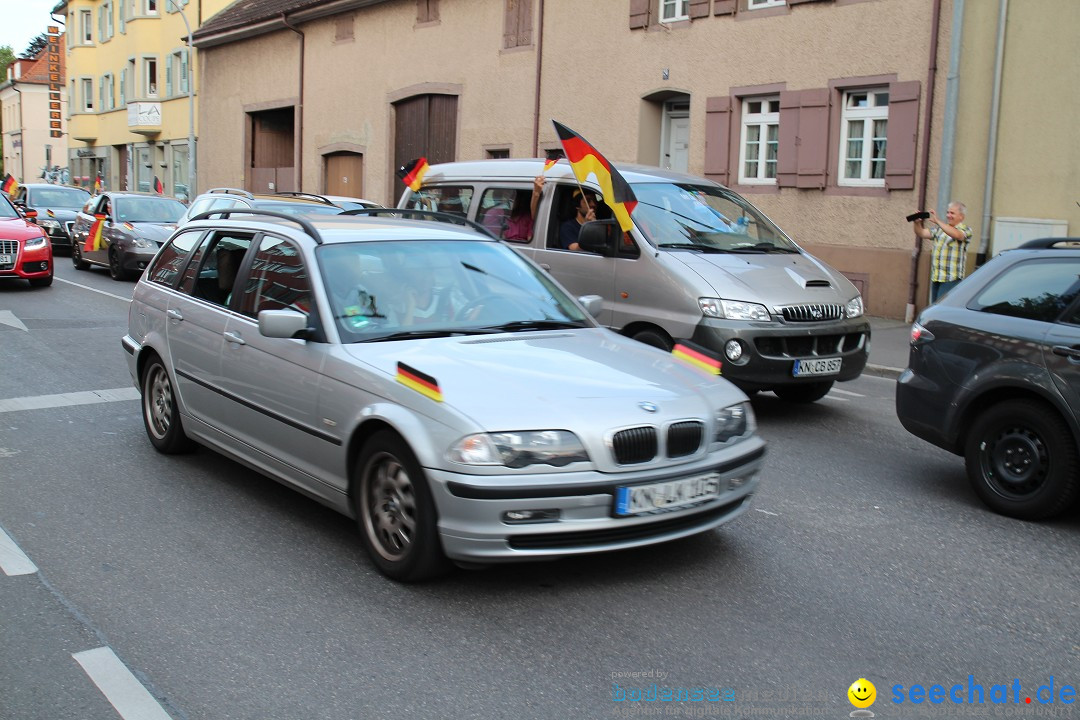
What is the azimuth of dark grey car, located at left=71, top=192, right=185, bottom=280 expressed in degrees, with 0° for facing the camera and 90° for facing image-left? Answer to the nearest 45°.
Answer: approximately 315°

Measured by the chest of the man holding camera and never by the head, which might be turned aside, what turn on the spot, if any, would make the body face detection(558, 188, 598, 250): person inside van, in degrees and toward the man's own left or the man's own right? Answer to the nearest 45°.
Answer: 0° — they already face them

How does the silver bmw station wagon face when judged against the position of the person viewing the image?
facing the viewer and to the right of the viewer

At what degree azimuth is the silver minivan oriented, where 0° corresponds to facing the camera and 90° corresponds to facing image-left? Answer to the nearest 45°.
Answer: approximately 315°

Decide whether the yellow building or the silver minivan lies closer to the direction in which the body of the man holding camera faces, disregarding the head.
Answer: the silver minivan

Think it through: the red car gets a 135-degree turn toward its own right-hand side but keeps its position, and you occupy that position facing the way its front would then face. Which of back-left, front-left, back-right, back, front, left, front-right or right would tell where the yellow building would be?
right

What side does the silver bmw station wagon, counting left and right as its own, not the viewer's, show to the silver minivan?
left

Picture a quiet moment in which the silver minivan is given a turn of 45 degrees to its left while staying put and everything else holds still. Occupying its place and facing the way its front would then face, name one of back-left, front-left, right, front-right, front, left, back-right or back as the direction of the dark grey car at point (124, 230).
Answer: back-left

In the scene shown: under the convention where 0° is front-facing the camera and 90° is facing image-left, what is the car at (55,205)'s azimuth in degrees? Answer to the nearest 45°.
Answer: approximately 315°

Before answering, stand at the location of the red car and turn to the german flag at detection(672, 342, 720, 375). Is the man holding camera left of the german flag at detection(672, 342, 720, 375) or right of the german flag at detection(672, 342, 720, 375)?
left
